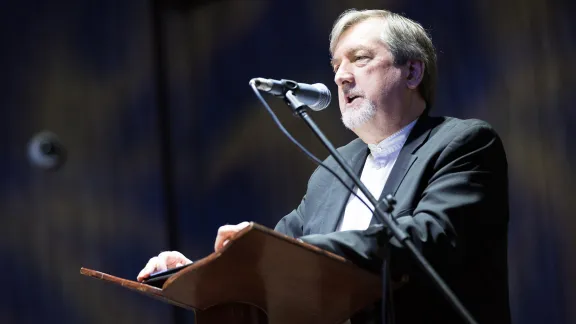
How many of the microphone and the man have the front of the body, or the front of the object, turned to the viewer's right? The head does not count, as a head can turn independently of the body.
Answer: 1

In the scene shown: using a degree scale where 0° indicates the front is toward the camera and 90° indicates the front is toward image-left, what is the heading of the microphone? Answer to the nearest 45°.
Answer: approximately 270°

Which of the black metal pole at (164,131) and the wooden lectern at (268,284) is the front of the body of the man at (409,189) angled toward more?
the wooden lectern

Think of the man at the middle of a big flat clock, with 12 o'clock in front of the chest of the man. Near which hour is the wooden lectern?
The wooden lectern is roughly at 12 o'clock from the man.
